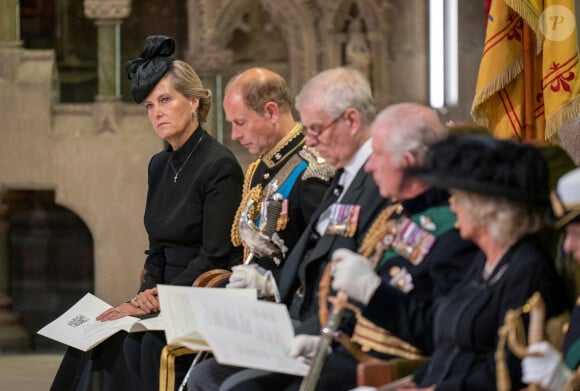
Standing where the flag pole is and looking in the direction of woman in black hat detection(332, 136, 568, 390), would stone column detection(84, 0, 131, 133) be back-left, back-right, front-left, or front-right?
back-right

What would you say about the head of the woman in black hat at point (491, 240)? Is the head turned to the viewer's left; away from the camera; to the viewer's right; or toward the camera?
to the viewer's left

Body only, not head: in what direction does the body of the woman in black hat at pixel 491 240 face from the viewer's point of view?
to the viewer's left

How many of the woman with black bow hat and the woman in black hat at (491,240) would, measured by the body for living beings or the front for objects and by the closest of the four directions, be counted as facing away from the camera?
0

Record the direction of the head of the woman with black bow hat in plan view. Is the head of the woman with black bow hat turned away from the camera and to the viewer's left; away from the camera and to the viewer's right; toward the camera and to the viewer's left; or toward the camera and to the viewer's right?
toward the camera and to the viewer's left

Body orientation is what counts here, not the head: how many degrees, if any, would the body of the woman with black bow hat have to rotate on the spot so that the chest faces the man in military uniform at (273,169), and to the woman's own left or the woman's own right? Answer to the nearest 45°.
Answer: approximately 90° to the woman's own left

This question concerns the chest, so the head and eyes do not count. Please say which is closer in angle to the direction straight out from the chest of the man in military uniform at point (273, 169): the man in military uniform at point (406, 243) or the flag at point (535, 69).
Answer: the man in military uniform
